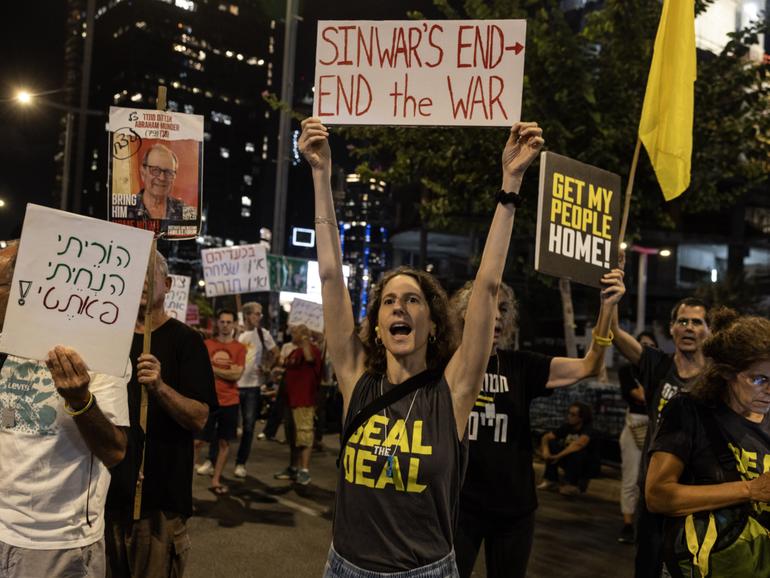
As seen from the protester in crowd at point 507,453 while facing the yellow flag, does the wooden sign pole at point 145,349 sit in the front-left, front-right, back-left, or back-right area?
back-left

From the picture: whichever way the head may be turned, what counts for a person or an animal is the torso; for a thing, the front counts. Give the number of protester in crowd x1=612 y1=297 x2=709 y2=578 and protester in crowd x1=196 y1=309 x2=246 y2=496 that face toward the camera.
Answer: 2

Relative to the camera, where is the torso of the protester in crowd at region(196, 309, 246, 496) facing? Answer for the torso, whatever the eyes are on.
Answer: toward the camera

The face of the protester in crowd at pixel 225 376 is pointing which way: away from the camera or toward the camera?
toward the camera

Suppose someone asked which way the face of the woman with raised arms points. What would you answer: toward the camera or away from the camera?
toward the camera

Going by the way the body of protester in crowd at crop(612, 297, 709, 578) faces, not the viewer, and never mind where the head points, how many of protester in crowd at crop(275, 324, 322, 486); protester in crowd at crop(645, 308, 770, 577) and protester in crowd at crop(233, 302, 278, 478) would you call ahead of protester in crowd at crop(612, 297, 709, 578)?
1

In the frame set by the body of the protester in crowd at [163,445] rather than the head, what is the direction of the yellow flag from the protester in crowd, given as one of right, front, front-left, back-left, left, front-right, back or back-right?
back-left

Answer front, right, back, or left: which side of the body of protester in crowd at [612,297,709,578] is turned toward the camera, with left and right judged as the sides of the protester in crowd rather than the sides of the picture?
front

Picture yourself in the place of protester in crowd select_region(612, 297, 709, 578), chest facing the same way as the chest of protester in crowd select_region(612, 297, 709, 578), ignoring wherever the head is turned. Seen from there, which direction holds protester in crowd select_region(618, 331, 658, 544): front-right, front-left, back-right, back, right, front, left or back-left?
back

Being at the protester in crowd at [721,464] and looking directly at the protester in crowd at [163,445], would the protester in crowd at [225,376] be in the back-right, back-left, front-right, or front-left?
front-right

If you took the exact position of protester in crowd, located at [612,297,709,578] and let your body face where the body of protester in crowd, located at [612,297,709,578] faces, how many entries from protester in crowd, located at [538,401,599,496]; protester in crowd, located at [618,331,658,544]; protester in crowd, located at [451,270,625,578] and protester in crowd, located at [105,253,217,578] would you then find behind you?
2

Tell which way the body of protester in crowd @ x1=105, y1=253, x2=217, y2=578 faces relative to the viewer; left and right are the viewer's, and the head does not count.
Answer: facing the viewer and to the left of the viewer
